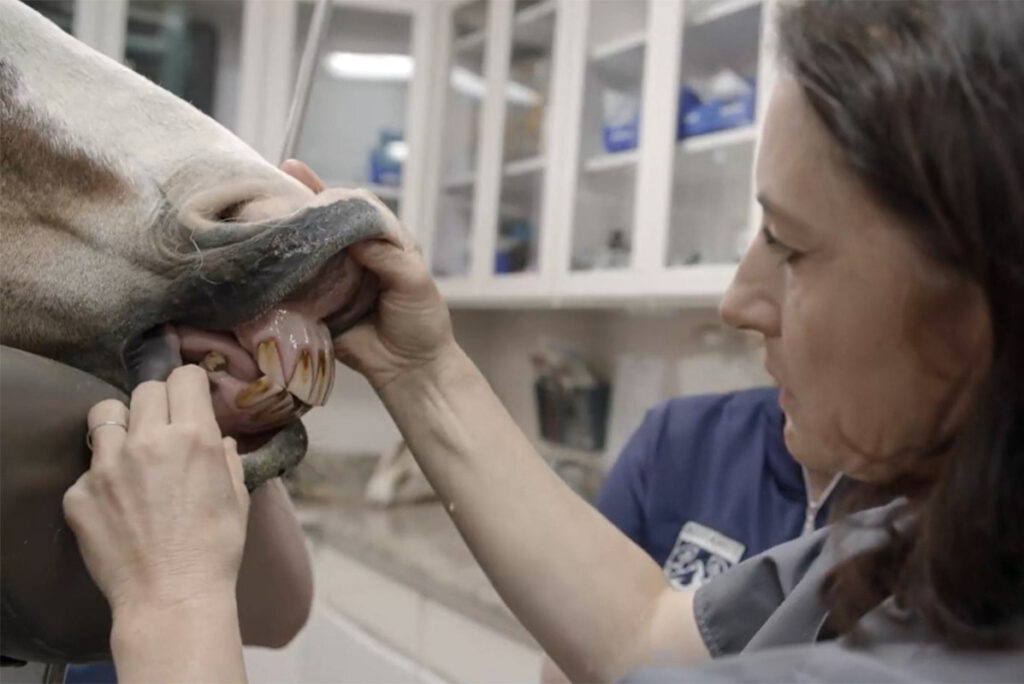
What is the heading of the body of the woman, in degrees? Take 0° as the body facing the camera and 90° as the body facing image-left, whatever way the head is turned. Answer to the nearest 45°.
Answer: approximately 90°

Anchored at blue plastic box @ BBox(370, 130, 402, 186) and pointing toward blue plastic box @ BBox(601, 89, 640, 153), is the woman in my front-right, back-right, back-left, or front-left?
front-right

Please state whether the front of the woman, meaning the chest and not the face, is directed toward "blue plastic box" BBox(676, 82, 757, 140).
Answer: no

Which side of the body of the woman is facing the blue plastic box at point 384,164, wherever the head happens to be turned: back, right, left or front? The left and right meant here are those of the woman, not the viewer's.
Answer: right

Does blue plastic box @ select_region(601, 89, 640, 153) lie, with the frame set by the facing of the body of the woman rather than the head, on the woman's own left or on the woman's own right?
on the woman's own right

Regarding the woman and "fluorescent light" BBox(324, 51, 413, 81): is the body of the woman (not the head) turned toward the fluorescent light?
no

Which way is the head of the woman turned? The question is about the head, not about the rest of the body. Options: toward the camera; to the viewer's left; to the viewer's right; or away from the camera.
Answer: to the viewer's left

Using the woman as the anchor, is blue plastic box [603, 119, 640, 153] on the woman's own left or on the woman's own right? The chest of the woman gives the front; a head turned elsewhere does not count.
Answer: on the woman's own right

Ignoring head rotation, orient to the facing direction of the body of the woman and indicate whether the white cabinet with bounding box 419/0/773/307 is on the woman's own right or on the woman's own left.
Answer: on the woman's own right

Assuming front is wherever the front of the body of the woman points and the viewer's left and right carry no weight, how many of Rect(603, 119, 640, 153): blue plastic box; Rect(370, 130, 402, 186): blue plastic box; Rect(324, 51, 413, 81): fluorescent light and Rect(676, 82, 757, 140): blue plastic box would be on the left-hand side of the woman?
0
